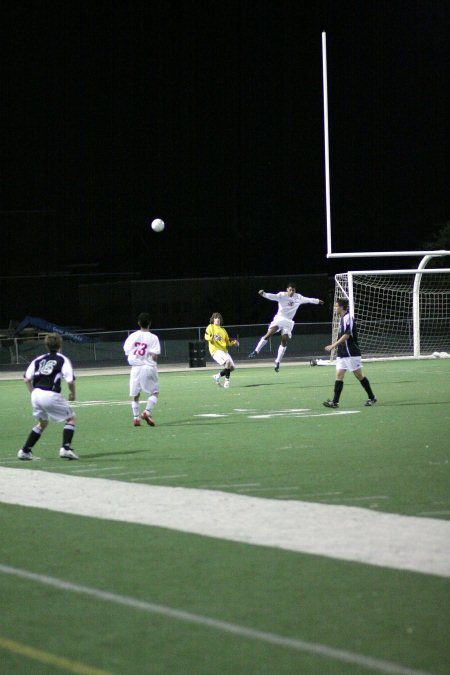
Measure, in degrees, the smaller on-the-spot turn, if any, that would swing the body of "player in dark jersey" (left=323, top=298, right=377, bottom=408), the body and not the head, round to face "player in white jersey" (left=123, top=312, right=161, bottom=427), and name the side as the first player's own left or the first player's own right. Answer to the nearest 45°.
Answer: approximately 45° to the first player's own left

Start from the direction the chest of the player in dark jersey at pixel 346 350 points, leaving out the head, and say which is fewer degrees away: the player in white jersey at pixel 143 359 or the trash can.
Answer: the player in white jersey

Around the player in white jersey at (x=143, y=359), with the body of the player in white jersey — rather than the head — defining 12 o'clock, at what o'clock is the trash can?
The trash can is roughly at 12 o'clock from the player in white jersey.

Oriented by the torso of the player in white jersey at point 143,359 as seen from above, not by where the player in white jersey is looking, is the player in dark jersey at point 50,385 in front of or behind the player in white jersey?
behind

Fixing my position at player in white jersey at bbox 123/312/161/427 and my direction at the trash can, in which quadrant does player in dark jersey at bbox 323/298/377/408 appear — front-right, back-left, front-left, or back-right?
front-right

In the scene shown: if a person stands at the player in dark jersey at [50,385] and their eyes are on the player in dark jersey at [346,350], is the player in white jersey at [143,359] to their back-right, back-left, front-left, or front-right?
front-left

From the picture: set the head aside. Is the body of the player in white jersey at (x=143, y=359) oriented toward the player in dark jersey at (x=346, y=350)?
no

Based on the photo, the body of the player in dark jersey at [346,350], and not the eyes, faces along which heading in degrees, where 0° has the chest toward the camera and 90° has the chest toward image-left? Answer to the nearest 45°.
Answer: approximately 90°

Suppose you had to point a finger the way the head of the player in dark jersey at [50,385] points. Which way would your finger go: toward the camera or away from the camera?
away from the camera

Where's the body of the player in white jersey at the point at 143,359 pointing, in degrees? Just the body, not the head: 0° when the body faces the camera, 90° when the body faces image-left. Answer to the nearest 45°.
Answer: approximately 180°

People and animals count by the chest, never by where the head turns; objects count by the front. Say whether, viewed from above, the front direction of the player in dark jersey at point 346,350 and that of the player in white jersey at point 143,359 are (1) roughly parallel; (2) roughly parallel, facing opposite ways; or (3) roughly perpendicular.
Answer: roughly perpendicular

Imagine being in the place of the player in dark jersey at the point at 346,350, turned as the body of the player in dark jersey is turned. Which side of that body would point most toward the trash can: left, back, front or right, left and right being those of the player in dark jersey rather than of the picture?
right

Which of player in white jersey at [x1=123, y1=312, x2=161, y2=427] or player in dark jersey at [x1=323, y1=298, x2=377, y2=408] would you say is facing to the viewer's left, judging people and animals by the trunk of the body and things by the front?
the player in dark jersey

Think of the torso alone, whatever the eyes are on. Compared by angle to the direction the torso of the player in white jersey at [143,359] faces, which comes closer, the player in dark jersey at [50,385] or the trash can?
the trash can

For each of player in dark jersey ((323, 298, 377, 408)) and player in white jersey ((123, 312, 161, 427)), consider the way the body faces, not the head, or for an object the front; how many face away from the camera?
1
